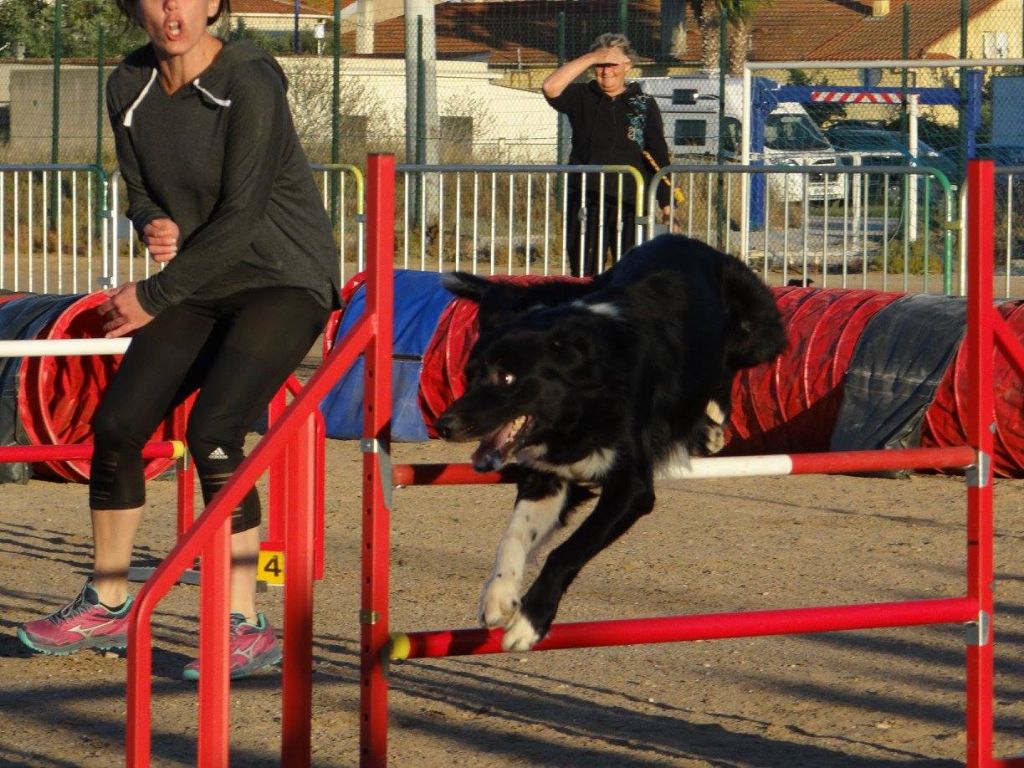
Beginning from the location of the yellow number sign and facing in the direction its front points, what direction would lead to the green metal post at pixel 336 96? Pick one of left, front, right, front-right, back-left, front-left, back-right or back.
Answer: back

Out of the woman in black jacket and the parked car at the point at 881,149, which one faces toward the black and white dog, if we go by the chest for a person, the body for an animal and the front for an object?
the woman in black jacket

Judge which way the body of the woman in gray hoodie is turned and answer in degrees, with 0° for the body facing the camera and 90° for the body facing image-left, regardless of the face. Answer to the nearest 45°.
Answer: approximately 45°

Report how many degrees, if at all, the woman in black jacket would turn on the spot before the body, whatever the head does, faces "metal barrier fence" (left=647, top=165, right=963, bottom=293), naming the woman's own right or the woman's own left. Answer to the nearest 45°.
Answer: approximately 135° to the woman's own left

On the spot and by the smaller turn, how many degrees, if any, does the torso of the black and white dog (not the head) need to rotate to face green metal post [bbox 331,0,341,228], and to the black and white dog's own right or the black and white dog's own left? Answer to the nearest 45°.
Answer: approximately 135° to the black and white dog's own right

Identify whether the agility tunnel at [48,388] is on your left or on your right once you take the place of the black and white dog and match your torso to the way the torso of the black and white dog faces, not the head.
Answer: on your right

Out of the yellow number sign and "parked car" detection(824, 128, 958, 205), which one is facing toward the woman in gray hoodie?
the yellow number sign

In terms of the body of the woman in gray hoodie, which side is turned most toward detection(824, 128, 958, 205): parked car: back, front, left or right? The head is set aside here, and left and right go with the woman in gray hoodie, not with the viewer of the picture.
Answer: back
